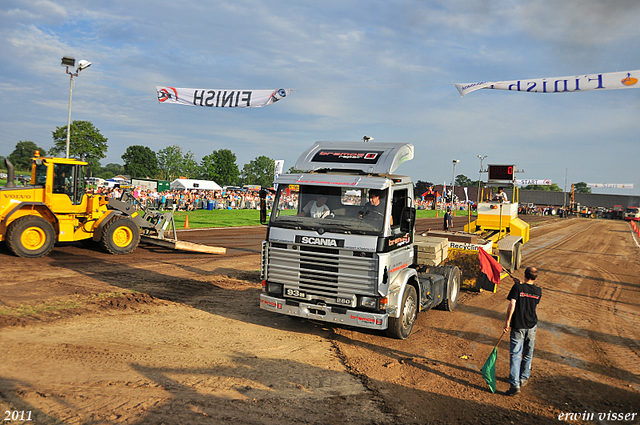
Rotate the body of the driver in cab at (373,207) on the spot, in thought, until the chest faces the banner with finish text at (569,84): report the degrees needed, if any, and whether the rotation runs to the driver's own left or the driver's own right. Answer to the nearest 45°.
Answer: approximately 180°

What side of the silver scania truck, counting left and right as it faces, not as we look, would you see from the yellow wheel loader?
right

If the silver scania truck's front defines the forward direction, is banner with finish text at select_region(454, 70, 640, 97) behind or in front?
behind

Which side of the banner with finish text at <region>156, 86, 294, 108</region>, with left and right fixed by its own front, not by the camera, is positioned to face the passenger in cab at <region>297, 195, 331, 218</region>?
back

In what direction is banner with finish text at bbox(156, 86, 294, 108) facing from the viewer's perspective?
away from the camera

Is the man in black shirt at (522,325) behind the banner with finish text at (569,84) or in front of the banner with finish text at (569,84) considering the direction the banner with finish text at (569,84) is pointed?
behind

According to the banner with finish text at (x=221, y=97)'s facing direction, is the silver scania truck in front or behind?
behind

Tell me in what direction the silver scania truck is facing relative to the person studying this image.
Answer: facing the viewer and to the left of the viewer

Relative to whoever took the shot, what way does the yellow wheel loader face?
facing to the right of the viewer

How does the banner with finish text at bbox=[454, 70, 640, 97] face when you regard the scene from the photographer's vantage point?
facing away from the viewer

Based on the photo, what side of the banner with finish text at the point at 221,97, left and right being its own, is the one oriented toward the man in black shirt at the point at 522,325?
back

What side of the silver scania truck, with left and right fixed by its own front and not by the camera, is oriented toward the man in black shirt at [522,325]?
left
